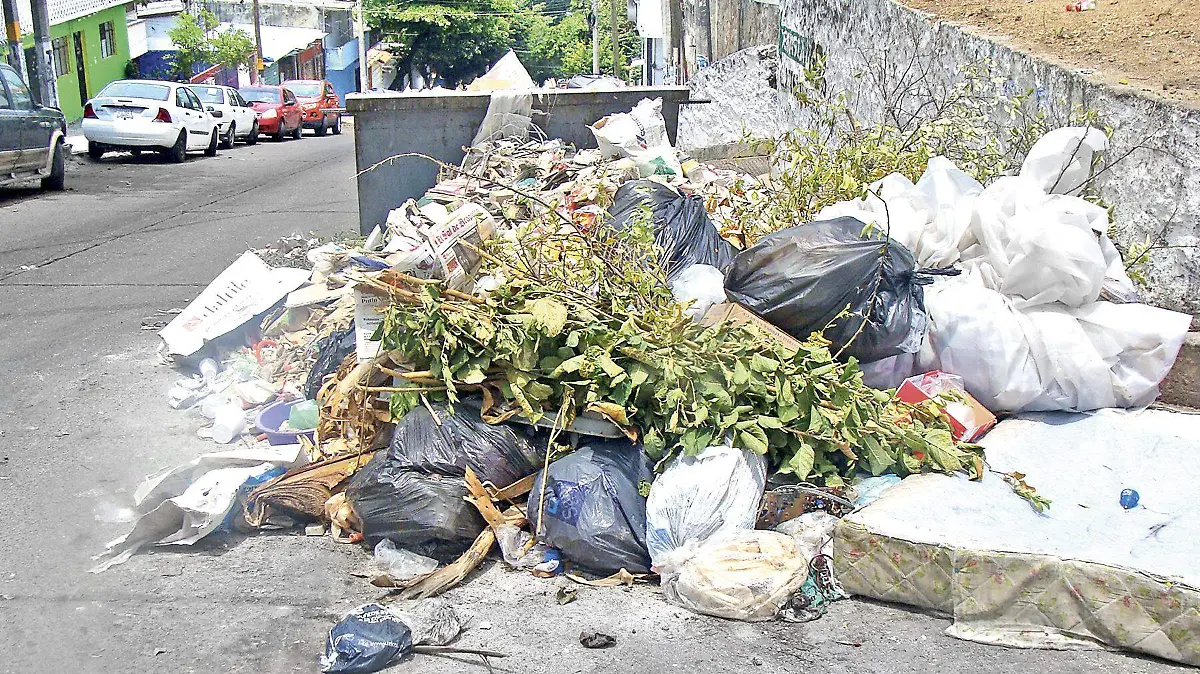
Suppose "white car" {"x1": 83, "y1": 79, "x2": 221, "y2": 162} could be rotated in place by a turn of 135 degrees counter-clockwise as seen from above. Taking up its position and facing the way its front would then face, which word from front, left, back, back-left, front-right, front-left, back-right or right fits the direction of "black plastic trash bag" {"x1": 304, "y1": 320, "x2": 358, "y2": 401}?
left

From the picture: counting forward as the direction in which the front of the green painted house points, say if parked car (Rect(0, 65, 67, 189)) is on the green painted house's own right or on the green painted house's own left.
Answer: on the green painted house's own right

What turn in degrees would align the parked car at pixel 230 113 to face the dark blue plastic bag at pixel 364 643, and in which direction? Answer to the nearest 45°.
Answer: approximately 135° to its right

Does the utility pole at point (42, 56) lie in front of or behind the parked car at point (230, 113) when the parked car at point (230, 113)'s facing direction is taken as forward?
behind

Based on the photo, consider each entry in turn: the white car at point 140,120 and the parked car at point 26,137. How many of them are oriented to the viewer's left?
0

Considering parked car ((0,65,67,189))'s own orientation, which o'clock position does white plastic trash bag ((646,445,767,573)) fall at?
The white plastic trash bag is roughly at 4 o'clock from the parked car.

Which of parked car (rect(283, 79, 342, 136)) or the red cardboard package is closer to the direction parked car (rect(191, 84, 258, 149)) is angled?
the parked car

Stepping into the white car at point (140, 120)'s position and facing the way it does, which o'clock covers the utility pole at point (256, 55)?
The utility pole is roughly at 11 o'clock from the white car.

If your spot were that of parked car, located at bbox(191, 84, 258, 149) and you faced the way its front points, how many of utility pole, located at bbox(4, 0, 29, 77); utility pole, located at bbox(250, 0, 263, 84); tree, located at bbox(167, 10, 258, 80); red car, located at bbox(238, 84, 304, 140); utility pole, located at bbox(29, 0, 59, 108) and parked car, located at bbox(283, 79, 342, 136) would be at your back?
2

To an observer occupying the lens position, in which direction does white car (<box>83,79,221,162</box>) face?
facing away from the viewer and to the right of the viewer

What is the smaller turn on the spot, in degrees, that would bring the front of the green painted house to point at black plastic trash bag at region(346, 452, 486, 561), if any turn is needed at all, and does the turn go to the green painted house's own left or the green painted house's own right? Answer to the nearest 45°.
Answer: approximately 45° to the green painted house's own right

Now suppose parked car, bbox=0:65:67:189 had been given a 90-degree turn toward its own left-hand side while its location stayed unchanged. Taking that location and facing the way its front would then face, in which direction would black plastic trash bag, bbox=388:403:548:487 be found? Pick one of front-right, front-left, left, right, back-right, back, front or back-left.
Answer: back-left

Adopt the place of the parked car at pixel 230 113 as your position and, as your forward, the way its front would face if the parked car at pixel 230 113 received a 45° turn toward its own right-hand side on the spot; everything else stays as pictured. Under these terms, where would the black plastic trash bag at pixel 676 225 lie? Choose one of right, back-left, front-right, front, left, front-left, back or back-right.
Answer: right

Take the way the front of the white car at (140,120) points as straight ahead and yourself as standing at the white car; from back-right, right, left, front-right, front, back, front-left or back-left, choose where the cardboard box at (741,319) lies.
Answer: back-right

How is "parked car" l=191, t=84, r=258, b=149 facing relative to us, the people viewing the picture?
facing away from the viewer and to the right of the viewer

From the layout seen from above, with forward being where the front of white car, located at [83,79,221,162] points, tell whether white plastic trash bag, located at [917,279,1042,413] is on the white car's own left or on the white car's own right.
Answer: on the white car's own right

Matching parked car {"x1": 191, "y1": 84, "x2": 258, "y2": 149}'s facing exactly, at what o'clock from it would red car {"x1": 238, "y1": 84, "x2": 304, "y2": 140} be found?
The red car is roughly at 11 o'clock from the parked car.
